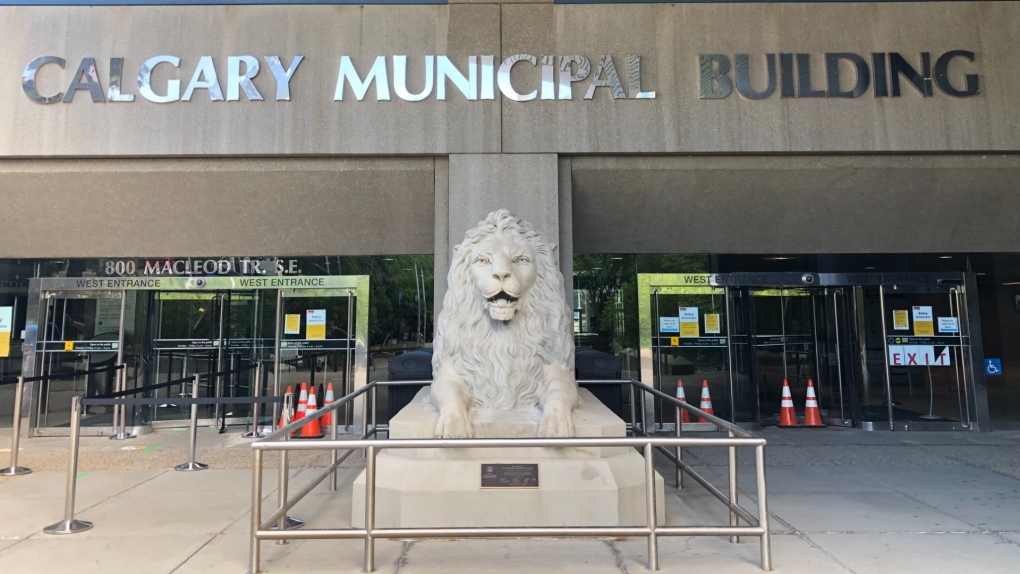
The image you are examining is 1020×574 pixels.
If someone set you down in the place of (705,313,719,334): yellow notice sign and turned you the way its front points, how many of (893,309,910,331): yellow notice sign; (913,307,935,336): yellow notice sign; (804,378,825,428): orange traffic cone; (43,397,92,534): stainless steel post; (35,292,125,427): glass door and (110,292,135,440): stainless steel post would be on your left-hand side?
3

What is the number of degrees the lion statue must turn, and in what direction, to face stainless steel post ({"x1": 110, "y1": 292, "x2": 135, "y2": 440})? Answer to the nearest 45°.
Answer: approximately 135° to its right

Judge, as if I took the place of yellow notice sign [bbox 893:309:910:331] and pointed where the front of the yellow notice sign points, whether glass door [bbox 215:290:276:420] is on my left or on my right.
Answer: on my right

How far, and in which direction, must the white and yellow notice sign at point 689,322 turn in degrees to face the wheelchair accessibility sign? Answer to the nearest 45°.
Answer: approximately 90° to its left

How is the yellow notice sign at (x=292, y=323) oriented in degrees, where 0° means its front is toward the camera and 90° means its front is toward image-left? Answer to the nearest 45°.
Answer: approximately 0°

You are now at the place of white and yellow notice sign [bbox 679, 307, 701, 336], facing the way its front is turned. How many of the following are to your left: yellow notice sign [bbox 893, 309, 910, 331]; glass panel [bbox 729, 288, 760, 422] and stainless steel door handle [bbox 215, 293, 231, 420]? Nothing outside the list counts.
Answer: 2

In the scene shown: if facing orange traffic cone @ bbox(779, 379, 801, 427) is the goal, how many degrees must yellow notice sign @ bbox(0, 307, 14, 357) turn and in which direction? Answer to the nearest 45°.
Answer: approximately 45° to its left

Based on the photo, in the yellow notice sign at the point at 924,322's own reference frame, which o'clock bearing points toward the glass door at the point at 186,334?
The glass door is roughly at 2 o'clock from the yellow notice sign.

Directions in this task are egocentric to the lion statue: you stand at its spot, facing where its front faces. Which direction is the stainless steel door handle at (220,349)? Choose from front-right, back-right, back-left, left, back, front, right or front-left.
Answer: back-right

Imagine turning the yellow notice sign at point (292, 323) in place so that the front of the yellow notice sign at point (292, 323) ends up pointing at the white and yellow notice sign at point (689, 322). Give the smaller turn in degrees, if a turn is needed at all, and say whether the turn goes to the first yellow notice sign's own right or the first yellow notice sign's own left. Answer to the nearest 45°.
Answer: approximately 90° to the first yellow notice sign's own left

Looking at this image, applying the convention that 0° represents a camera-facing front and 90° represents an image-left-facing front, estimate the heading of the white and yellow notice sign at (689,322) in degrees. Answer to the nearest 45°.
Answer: approximately 0°

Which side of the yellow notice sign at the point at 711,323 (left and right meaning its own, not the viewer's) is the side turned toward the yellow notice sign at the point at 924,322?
left

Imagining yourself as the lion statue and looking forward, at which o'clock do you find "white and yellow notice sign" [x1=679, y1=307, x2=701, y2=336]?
The white and yellow notice sign is roughly at 7 o'clock from the lion statue.
